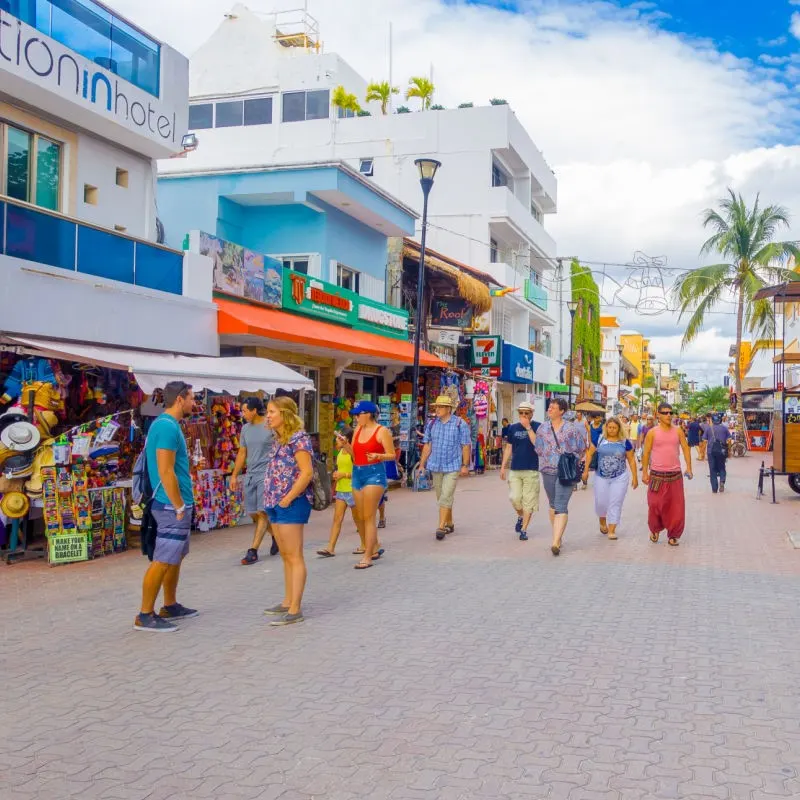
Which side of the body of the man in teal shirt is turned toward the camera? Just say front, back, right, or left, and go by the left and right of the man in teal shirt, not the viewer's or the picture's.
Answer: right

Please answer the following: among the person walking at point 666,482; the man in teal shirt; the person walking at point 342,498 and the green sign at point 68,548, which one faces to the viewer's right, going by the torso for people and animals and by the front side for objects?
the man in teal shirt

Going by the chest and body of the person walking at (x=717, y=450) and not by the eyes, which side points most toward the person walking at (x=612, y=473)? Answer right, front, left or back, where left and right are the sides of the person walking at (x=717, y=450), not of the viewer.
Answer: back

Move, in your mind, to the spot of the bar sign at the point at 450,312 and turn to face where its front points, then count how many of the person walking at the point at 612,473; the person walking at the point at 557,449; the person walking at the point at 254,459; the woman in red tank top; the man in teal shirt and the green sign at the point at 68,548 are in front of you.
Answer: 6

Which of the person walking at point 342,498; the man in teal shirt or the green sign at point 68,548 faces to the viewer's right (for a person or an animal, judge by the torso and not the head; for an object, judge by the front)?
the man in teal shirt

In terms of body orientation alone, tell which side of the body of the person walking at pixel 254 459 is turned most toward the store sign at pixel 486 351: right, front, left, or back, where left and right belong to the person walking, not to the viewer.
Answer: back

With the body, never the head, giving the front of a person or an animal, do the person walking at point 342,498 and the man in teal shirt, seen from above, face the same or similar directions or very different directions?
very different directions

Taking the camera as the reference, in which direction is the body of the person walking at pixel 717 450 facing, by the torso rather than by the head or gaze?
away from the camera

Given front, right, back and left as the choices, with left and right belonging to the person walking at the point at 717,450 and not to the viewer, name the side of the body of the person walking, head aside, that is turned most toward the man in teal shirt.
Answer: back

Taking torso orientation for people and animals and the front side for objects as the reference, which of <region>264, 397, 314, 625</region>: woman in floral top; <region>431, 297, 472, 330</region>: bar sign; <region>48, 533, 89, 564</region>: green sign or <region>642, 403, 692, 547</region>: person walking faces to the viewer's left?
the woman in floral top

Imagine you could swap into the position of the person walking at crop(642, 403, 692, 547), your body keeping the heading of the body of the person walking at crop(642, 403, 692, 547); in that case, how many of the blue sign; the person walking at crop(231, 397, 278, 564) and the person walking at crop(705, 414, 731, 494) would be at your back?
2

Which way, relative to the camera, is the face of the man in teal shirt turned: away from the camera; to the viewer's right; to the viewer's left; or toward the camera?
to the viewer's right
